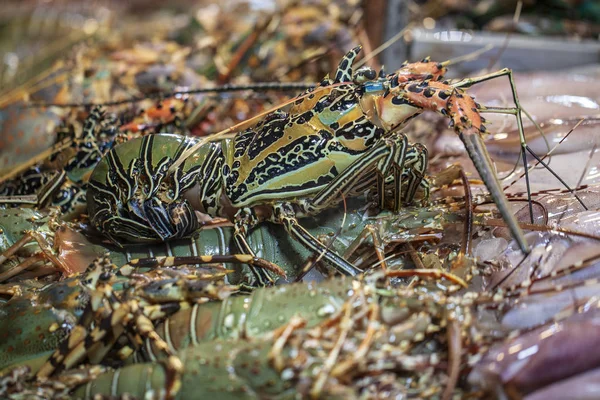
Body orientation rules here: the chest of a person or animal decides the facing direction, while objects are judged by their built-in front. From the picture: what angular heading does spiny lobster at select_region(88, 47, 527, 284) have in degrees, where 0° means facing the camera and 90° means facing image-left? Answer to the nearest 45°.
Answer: approximately 270°
